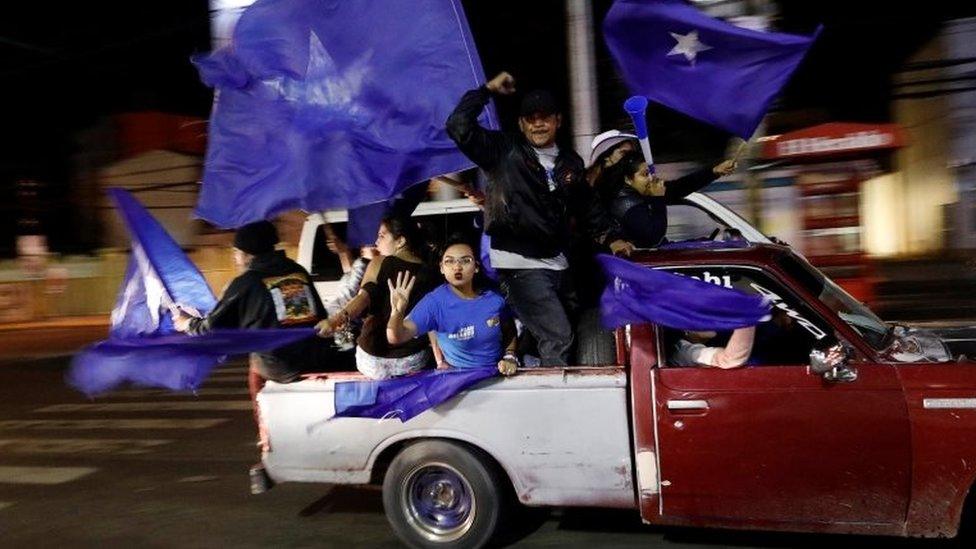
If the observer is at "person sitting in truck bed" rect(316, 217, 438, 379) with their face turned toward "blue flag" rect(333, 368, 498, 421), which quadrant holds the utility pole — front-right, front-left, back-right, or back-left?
back-left

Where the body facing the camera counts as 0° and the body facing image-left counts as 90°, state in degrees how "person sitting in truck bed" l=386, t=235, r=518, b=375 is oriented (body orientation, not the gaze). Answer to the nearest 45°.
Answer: approximately 0°

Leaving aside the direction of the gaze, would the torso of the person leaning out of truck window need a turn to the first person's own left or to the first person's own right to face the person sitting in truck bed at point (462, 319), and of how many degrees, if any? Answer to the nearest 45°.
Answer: approximately 135° to the first person's own right

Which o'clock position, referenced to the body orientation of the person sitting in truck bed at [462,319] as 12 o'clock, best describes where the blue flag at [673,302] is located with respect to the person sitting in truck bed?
The blue flag is roughly at 10 o'clock from the person sitting in truck bed.

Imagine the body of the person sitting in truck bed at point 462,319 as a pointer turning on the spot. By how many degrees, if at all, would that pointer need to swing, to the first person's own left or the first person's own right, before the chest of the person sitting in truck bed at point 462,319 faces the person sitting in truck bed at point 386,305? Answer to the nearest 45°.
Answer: approximately 135° to the first person's own right
